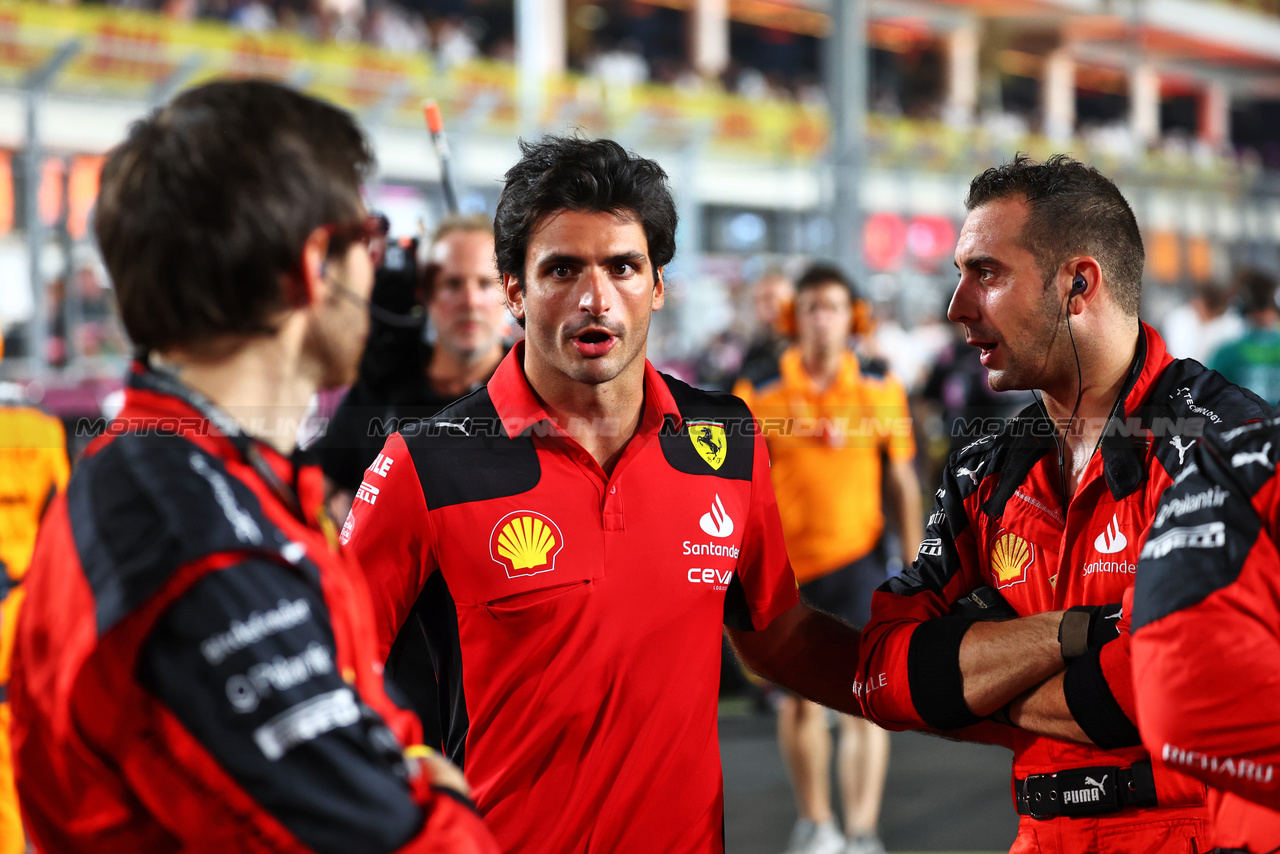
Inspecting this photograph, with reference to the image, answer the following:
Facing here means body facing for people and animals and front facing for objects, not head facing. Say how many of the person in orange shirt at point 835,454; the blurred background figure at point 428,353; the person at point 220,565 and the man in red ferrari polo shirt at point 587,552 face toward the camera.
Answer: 3

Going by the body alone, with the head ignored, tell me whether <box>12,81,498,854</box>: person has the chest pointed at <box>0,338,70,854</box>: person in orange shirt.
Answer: no

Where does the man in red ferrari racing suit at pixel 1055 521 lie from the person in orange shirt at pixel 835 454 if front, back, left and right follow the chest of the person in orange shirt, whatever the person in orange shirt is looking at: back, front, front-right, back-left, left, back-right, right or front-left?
front

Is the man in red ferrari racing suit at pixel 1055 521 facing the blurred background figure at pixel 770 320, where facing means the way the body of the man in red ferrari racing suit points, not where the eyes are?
no

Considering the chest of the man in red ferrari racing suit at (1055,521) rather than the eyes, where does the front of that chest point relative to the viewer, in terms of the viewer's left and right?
facing the viewer and to the left of the viewer

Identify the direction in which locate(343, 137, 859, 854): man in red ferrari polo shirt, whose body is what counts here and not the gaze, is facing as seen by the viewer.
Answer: toward the camera

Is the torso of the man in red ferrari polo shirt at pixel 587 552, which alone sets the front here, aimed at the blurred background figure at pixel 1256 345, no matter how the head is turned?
no

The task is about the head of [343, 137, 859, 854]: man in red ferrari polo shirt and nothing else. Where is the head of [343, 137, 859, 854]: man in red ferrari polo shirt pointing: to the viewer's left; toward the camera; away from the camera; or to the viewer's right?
toward the camera

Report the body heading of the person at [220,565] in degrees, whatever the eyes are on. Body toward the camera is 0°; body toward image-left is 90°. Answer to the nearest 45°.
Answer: approximately 270°

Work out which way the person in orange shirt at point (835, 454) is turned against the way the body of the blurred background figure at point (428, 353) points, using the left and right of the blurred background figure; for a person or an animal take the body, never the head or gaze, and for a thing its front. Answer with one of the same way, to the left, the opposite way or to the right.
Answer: the same way

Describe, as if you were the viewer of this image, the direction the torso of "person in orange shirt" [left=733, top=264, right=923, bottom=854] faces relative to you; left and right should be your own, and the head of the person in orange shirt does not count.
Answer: facing the viewer

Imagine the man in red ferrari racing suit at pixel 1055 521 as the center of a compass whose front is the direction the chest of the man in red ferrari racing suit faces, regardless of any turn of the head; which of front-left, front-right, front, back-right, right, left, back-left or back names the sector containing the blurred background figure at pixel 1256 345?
back-right

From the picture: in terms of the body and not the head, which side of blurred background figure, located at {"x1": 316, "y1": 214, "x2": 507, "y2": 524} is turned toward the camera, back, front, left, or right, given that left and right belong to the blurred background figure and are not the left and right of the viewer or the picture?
front

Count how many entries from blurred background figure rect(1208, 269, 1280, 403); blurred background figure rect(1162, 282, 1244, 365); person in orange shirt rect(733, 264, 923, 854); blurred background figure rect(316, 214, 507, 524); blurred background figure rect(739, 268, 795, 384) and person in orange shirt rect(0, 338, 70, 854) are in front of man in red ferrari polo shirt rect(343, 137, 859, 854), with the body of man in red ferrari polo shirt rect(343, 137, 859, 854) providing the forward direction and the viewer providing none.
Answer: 0

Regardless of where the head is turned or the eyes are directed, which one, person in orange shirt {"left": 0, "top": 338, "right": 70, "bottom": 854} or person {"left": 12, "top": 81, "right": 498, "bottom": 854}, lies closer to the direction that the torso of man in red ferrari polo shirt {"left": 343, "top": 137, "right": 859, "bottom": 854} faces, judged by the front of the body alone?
the person

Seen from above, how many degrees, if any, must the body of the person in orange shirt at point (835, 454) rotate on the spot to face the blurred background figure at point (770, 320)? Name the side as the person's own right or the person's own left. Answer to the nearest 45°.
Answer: approximately 180°

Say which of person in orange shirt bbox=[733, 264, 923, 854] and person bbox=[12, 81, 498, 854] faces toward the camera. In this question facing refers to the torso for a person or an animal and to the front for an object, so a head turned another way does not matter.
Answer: the person in orange shirt
